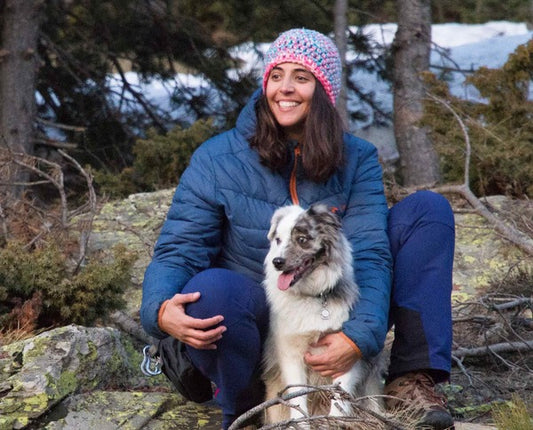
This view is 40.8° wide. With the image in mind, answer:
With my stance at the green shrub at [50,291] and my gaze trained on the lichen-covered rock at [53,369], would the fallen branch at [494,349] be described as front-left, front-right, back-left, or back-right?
front-left

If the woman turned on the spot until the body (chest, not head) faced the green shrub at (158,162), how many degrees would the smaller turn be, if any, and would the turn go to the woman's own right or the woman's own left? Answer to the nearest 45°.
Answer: approximately 180°

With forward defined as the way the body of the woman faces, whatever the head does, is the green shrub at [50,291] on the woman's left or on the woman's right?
on the woman's right

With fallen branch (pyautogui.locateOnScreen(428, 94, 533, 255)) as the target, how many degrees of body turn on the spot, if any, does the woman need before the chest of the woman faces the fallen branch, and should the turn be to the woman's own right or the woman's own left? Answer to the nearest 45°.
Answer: approximately 135° to the woman's own left

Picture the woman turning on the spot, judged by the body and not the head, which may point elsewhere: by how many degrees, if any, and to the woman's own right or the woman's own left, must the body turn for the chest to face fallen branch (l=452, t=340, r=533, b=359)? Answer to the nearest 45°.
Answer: approximately 135° to the woman's own left

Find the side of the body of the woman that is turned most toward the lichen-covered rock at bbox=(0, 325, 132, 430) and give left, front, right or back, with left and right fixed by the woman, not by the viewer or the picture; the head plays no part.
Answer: right

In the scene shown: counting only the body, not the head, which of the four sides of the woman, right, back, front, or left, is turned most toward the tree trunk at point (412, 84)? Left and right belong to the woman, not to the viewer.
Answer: back

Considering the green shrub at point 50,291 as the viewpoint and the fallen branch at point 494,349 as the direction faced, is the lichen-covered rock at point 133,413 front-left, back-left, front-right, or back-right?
front-right

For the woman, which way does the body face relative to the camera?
toward the camera
